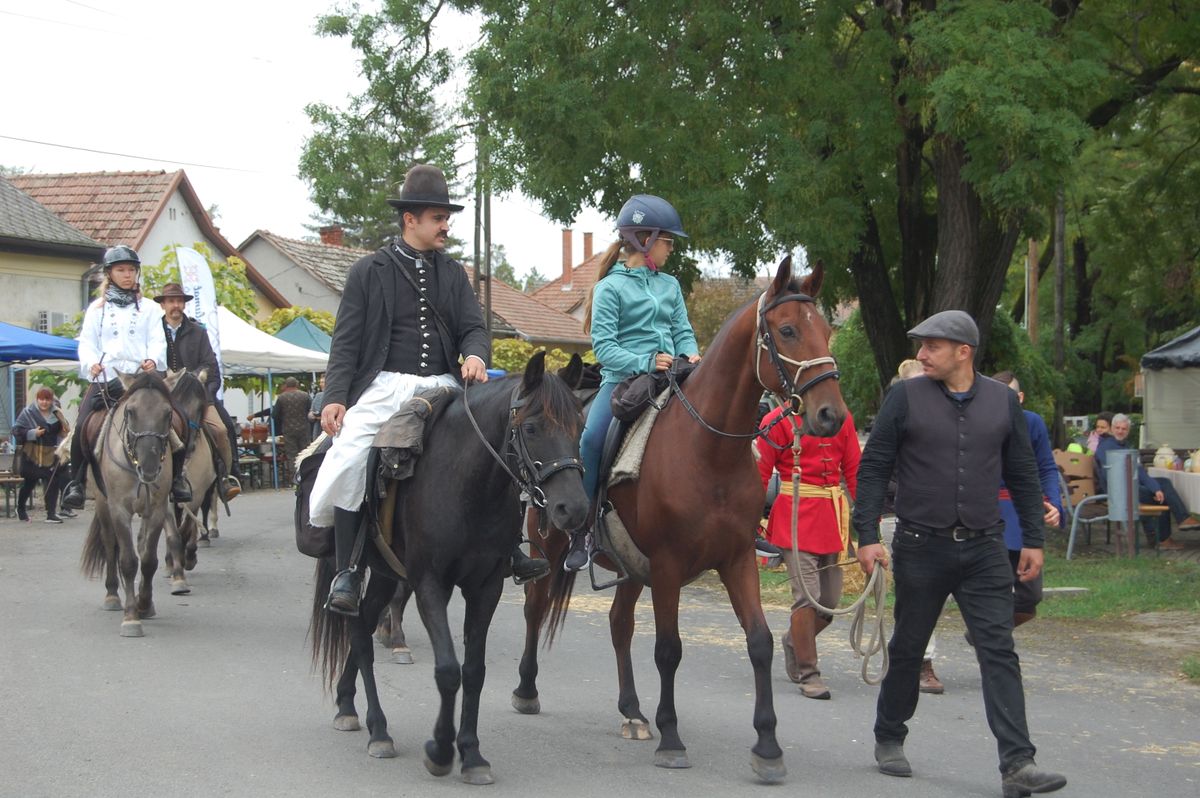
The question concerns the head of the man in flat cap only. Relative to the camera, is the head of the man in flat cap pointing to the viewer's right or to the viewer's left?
to the viewer's left

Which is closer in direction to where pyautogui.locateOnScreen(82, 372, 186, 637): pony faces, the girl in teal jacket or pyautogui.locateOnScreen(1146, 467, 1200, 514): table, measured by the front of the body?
the girl in teal jacket

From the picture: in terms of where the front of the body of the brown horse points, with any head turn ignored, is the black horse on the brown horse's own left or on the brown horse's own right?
on the brown horse's own right

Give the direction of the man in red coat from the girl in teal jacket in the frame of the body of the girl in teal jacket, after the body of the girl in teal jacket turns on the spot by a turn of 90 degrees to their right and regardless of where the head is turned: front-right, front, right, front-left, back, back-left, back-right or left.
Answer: back

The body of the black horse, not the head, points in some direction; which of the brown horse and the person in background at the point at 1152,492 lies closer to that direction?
the brown horse

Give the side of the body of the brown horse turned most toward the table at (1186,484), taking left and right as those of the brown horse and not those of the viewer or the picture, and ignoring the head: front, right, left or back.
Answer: left

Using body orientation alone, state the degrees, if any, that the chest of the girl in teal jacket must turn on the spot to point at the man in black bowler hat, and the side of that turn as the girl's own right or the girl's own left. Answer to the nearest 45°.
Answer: approximately 90° to the girl's own right

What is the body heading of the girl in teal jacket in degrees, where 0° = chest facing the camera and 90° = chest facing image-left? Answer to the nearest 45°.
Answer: approximately 315°

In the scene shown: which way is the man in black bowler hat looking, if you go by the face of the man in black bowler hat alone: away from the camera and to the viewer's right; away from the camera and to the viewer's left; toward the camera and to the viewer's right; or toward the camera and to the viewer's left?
toward the camera and to the viewer's right

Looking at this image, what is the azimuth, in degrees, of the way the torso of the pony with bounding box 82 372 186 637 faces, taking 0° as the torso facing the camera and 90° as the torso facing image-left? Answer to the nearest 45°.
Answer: approximately 0°

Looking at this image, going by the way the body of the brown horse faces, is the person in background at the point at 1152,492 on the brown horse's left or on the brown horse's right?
on the brown horse's left

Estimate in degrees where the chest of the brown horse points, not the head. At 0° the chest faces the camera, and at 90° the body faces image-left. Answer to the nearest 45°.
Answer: approximately 315°
